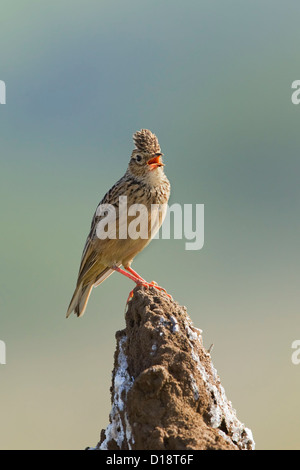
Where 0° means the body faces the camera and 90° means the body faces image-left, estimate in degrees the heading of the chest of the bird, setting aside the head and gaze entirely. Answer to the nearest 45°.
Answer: approximately 315°
